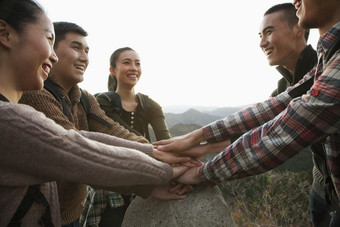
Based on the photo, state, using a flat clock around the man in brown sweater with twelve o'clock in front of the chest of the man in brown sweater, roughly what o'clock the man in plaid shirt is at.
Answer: The man in plaid shirt is roughly at 12 o'clock from the man in brown sweater.

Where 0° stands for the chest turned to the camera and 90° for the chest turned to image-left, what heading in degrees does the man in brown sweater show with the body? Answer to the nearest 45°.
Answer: approximately 315°

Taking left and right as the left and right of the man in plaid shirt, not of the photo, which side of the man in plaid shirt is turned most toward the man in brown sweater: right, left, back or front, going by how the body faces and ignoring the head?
front

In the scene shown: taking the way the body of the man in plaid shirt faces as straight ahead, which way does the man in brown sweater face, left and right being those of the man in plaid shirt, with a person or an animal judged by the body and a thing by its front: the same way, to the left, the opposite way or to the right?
the opposite way

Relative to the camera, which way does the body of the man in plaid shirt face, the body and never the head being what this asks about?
to the viewer's left

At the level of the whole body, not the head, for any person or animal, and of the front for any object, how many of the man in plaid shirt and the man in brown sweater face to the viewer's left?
1

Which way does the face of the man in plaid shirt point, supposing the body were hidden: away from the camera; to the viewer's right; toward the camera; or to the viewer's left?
to the viewer's left

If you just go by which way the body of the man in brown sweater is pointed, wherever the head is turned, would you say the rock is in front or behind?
in front
